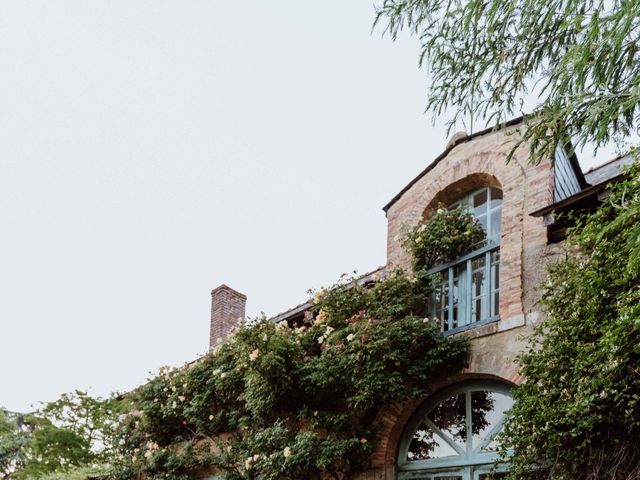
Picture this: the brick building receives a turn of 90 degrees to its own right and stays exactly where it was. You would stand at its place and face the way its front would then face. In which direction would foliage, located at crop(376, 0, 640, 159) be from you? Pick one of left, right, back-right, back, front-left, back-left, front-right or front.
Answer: back-left

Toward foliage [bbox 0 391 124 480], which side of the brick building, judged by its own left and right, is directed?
right

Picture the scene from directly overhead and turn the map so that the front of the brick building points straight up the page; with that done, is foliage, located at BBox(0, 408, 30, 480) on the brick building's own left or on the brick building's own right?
on the brick building's own right

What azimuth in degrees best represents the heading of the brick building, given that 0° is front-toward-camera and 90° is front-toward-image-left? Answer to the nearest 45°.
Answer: approximately 45°
